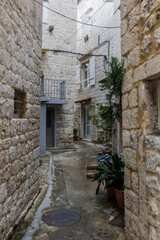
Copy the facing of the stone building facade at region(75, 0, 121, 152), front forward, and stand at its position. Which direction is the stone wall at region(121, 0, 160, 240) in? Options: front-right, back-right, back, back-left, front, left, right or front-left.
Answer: front-left

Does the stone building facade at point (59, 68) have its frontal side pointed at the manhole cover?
yes

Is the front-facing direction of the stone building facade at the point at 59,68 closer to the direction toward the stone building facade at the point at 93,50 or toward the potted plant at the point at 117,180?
the potted plant

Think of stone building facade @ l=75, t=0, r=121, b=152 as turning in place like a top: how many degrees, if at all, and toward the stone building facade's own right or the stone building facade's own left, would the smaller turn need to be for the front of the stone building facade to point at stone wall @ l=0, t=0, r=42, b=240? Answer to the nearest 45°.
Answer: approximately 45° to the stone building facade's own left

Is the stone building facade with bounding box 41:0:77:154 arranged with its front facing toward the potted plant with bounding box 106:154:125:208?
yes

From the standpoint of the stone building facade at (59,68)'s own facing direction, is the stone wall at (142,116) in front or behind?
in front

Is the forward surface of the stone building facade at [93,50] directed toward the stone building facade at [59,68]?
yes

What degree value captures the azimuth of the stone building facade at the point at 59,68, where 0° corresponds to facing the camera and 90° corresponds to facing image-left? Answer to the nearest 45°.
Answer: approximately 0°

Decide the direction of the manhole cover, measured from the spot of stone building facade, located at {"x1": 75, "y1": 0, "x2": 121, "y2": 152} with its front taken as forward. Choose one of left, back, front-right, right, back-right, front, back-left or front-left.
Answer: front-left

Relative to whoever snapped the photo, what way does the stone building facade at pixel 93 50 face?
facing the viewer and to the left of the viewer

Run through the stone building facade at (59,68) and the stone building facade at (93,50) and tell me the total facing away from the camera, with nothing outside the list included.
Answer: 0

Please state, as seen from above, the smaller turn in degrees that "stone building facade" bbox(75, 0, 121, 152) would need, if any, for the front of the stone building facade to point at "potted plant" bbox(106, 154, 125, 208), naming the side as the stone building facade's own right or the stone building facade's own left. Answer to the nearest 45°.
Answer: approximately 45° to the stone building facade's own left
